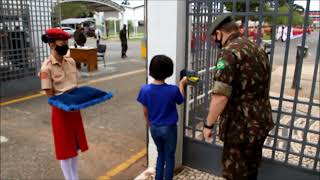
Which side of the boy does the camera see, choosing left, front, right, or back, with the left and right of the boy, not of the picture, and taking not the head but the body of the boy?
back

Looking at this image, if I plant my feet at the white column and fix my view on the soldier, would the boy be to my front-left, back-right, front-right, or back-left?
front-right

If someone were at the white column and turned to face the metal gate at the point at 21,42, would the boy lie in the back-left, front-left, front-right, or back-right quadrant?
back-left

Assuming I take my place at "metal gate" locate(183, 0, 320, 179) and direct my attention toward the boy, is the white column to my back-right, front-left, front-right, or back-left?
front-right

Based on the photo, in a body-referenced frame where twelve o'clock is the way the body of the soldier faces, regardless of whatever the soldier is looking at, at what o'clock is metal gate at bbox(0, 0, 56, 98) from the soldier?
The metal gate is roughly at 12 o'clock from the soldier.

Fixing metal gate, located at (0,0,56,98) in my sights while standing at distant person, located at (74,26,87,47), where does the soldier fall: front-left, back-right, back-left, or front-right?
front-left

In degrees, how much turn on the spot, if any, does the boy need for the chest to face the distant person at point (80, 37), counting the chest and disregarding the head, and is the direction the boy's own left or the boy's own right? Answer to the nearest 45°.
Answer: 0° — they already face them

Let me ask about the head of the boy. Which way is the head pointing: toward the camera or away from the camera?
away from the camera

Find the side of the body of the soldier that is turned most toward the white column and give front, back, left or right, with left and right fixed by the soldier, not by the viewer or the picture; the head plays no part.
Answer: front

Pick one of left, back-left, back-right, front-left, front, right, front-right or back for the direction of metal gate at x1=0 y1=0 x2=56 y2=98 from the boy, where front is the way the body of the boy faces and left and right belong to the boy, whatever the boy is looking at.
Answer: front-left

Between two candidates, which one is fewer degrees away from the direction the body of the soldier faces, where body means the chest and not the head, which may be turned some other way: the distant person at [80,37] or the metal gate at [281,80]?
the distant person
